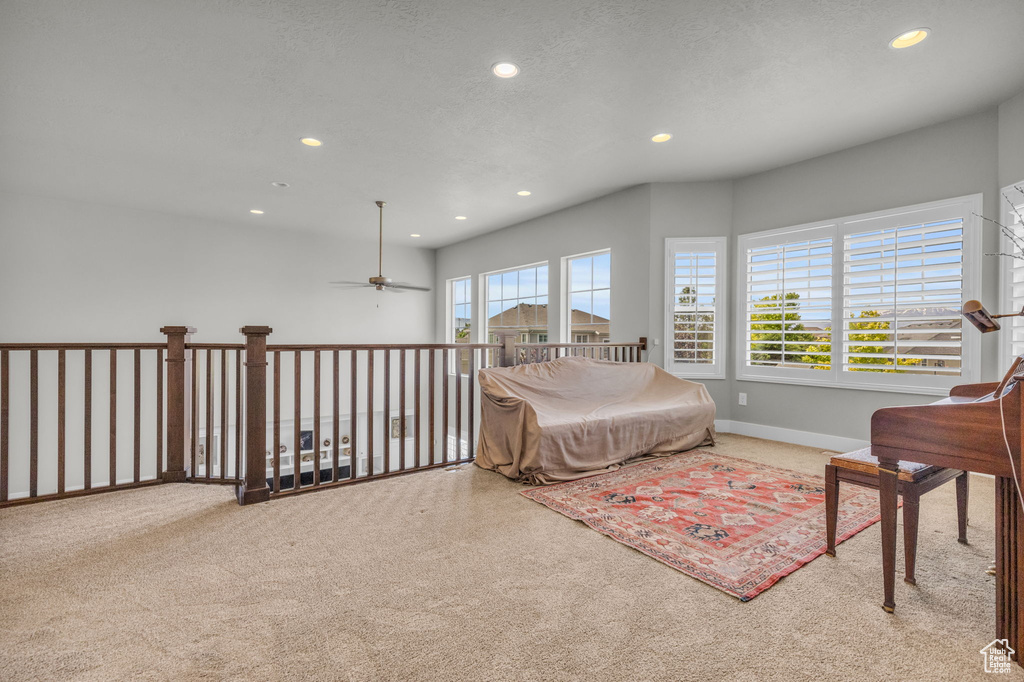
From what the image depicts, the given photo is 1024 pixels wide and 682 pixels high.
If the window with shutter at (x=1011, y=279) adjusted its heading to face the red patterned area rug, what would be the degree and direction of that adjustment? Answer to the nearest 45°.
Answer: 0° — it already faces it

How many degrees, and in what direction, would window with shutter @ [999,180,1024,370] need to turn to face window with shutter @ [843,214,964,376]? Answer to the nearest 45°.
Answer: approximately 45° to its right

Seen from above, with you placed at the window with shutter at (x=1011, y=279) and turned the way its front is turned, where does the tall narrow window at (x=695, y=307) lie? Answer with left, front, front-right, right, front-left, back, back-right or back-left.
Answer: front-right

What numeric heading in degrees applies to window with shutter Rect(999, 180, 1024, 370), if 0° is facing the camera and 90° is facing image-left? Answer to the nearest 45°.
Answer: approximately 45°
